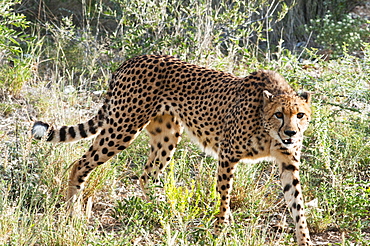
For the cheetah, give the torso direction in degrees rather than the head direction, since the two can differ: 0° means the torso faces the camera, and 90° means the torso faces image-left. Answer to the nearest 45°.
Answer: approximately 315°

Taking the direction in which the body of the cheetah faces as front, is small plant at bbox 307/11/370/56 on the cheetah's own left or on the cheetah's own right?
on the cheetah's own left
